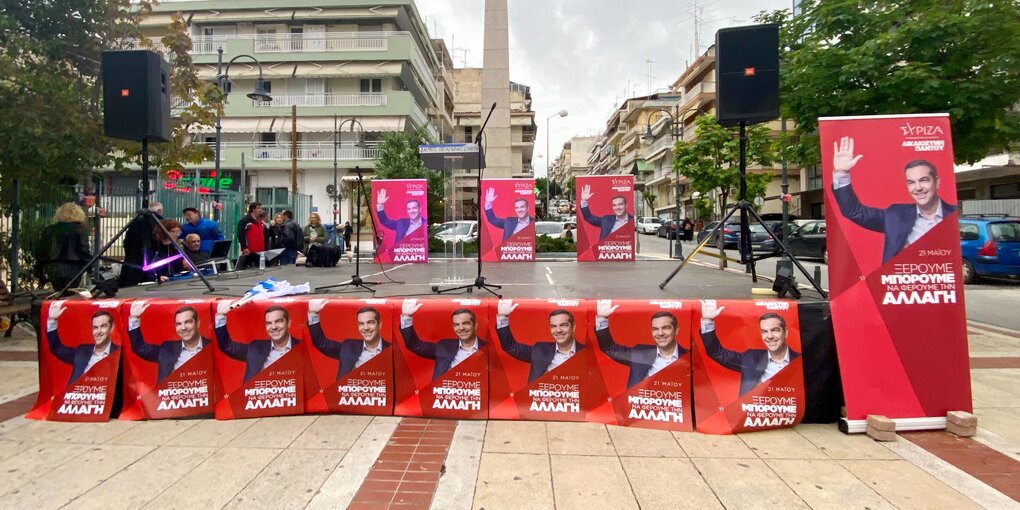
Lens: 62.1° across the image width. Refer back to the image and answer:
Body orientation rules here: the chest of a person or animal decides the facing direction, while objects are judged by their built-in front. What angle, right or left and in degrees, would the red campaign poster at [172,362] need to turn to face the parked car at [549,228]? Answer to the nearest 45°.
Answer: approximately 135° to its left

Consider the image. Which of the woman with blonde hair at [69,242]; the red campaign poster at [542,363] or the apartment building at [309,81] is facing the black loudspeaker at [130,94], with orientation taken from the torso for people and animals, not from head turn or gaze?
the apartment building

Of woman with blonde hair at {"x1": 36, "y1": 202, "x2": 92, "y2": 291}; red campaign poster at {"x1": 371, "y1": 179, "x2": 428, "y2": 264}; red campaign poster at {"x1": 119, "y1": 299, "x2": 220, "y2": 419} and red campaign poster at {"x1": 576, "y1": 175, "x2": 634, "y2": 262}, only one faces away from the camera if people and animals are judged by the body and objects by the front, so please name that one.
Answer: the woman with blonde hair

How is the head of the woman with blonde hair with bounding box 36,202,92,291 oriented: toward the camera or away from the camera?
away from the camera

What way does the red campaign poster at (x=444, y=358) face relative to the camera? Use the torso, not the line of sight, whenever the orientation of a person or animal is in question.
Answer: toward the camera

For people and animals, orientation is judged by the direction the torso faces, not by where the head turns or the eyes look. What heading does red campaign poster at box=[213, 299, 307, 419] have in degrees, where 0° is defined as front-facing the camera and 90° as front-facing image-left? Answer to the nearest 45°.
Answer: approximately 0°

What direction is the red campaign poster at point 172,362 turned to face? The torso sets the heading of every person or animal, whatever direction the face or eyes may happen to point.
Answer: toward the camera

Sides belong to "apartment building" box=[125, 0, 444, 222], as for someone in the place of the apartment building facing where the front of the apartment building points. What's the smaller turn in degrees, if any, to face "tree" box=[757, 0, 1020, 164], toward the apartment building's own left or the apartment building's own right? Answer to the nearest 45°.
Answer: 0° — it already faces it

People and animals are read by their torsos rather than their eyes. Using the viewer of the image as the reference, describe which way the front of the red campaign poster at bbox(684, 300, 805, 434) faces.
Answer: facing the viewer

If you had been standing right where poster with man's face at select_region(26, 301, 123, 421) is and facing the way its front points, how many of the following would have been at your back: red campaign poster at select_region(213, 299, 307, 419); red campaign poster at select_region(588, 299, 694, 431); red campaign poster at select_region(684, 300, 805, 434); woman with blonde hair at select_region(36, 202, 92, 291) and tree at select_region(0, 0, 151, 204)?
2

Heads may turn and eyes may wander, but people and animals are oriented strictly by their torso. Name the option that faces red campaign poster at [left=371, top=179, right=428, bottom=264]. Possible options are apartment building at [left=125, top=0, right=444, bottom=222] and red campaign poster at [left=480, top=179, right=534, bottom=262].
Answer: the apartment building

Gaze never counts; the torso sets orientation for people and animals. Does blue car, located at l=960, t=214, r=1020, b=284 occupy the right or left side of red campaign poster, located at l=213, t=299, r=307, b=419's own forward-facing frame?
on its left

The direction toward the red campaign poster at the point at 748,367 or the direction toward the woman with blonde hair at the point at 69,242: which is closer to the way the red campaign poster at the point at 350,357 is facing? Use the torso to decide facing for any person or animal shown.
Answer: the red campaign poster

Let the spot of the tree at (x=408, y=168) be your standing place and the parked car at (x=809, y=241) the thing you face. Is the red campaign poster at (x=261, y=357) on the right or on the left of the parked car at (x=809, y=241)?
right

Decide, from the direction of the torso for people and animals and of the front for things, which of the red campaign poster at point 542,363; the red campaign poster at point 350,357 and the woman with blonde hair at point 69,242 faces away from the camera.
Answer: the woman with blonde hair

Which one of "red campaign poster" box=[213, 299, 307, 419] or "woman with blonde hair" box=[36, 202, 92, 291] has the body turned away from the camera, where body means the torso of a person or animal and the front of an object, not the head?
the woman with blonde hair

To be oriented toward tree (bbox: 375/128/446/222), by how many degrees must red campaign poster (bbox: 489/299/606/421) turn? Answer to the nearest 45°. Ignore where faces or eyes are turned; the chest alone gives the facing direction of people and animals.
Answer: approximately 180°

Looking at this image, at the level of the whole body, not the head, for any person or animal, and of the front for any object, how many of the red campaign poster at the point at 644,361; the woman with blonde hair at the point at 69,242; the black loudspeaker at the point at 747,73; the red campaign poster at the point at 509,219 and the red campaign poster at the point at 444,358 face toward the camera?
4
